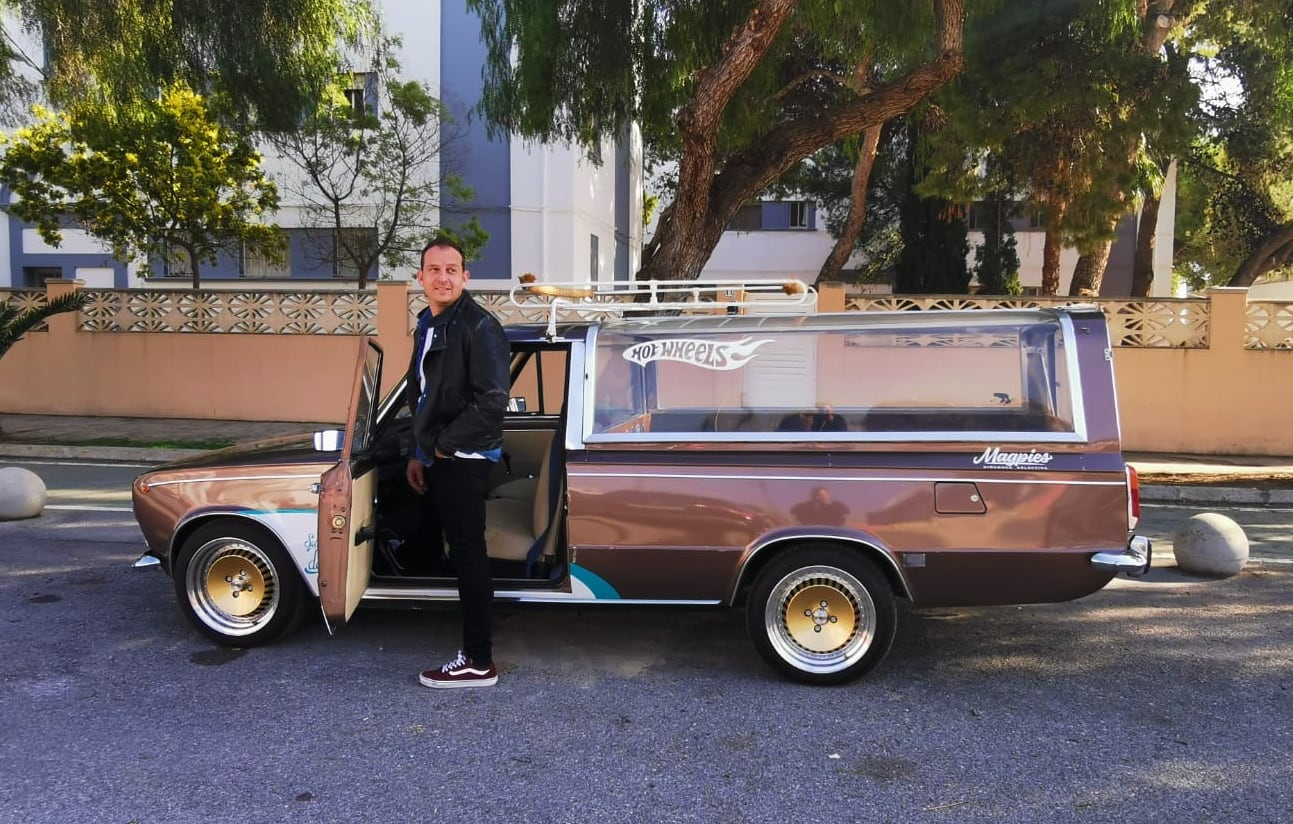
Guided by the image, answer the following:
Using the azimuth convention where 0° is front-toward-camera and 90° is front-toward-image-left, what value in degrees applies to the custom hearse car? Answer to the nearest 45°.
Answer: approximately 90°

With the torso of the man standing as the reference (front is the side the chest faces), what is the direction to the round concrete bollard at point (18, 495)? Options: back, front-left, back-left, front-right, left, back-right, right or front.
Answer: front-right

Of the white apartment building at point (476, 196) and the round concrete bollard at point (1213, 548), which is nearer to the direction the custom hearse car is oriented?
the white apartment building

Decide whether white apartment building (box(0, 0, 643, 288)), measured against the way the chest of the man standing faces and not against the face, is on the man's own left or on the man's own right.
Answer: on the man's own right
